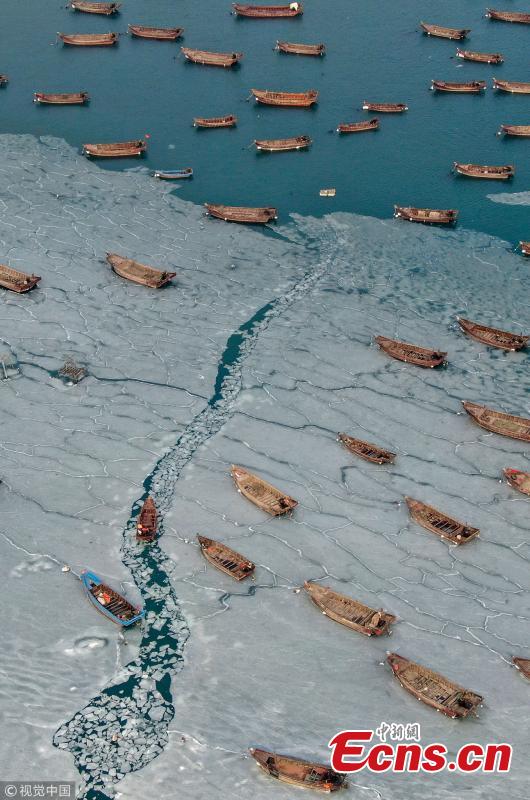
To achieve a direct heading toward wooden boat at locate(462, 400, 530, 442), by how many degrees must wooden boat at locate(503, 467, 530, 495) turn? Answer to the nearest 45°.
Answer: approximately 90° to its right

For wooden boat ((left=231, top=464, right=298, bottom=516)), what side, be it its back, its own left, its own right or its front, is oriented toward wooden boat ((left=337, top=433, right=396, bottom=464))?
right

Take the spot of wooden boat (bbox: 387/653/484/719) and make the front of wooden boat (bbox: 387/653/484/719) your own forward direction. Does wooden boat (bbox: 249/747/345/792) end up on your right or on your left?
on your left

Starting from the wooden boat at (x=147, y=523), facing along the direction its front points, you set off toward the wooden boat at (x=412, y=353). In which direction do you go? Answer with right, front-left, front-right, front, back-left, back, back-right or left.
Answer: front-right

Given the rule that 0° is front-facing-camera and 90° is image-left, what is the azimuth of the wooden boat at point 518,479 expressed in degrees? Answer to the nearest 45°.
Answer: approximately 90°

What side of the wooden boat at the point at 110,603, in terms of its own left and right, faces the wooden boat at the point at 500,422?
right

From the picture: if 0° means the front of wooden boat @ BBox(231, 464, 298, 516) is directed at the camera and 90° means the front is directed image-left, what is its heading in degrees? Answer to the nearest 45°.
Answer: approximately 135°

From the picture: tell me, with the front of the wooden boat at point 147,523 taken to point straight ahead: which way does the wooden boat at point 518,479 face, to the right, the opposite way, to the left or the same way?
to the left

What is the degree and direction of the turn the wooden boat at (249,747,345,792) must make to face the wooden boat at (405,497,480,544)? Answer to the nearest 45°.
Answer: approximately 45° to its right

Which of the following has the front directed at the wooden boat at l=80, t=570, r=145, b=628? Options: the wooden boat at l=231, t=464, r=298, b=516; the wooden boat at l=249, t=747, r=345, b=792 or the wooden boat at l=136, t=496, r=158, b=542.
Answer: the wooden boat at l=249, t=747, r=345, b=792

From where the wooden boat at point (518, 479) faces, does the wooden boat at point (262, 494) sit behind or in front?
in front

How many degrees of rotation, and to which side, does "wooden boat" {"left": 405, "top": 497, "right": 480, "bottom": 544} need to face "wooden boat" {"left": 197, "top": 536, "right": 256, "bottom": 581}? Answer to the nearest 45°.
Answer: approximately 90° to its left

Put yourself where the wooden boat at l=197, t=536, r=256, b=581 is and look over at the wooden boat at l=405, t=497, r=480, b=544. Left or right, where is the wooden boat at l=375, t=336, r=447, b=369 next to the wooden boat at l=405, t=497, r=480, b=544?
left

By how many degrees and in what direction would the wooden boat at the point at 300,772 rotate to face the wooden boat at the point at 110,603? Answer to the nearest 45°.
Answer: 0° — it already faces it

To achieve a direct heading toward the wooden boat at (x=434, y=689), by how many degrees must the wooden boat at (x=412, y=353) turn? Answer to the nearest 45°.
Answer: approximately 135° to its left
